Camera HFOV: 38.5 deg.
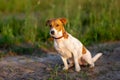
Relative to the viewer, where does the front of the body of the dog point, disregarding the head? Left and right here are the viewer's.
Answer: facing the viewer and to the left of the viewer
